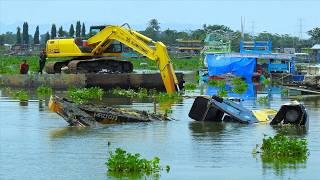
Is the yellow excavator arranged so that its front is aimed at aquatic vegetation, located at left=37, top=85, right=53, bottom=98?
no

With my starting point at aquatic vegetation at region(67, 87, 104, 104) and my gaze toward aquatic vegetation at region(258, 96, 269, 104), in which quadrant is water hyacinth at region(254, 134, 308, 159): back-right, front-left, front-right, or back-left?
front-right

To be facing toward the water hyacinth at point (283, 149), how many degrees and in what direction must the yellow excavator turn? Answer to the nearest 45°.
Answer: approximately 90° to its right

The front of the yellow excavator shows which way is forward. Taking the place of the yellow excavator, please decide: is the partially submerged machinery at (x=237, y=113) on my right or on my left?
on my right

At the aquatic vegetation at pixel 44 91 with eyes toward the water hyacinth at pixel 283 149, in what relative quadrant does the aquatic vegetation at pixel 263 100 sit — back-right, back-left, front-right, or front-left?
front-left

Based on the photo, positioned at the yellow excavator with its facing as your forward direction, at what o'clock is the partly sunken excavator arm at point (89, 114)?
The partly sunken excavator arm is roughly at 3 o'clock from the yellow excavator.

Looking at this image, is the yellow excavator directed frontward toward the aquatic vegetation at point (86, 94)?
no

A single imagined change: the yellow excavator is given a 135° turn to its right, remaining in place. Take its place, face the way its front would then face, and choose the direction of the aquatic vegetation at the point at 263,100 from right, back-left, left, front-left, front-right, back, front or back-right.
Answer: left

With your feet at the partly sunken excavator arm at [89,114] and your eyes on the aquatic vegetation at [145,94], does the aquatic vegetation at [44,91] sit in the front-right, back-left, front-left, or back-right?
front-left

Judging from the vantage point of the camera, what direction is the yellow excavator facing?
facing to the right of the viewer

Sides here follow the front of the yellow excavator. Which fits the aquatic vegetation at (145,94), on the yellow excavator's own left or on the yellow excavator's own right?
on the yellow excavator's own right

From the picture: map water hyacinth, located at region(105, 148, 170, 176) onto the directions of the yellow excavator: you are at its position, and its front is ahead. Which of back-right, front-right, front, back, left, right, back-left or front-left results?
right

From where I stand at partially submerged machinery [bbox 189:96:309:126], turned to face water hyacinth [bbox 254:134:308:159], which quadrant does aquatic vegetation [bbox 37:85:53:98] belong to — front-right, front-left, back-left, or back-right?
back-right
